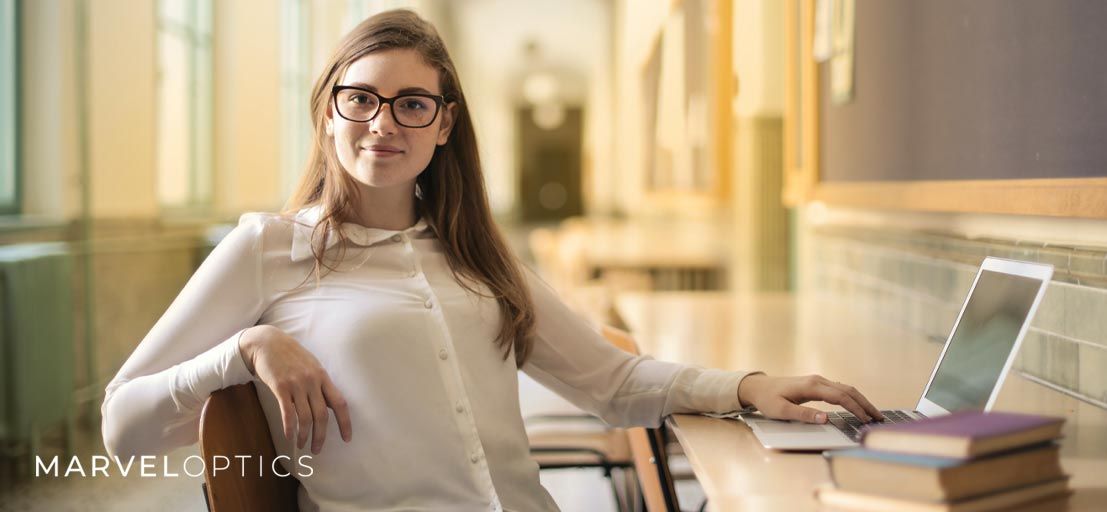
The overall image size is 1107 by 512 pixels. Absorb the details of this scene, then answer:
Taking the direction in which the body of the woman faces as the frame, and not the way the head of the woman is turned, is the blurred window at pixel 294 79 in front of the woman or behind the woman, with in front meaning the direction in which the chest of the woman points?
behind

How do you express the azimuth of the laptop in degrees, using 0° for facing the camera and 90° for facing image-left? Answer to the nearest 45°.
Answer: approximately 90°

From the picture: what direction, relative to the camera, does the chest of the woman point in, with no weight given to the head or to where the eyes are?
toward the camera

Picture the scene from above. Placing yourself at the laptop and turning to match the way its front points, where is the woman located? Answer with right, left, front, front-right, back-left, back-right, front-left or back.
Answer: front

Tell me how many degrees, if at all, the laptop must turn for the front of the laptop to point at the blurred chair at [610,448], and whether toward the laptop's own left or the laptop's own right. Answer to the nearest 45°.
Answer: approximately 45° to the laptop's own right

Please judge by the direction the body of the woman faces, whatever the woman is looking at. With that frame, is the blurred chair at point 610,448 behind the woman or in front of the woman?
behind

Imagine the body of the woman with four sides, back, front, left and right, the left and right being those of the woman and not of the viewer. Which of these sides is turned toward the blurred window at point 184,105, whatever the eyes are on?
back

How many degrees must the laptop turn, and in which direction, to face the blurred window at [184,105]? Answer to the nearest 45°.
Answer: approximately 45° to its right

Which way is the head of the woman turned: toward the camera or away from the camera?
toward the camera

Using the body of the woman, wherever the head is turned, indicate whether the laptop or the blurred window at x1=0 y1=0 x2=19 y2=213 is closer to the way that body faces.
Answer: the laptop

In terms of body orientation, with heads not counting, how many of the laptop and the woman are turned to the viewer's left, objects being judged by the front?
1

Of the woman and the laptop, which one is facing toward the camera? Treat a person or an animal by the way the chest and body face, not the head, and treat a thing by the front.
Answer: the woman

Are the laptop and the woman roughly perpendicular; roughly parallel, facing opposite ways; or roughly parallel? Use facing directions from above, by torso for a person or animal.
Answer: roughly perpendicular
